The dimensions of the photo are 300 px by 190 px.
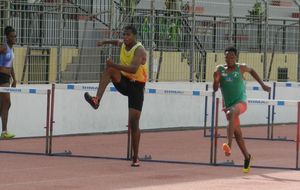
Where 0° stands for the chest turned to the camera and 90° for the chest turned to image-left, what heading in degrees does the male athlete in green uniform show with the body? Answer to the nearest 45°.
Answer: approximately 45°
